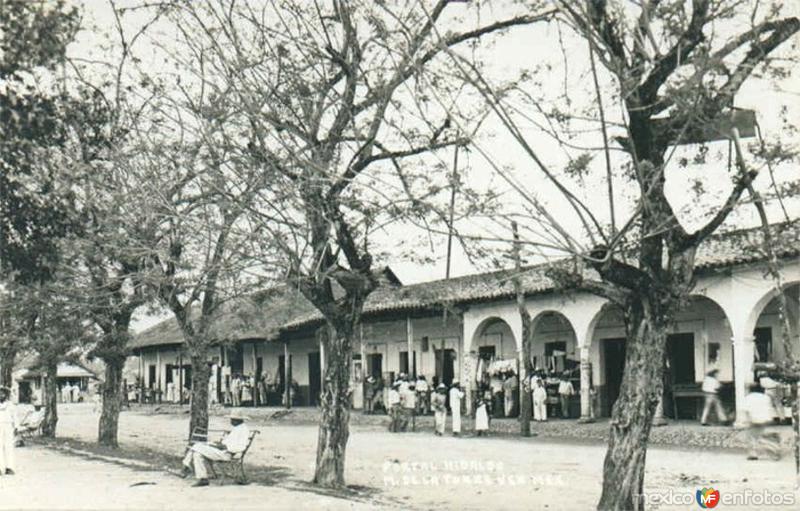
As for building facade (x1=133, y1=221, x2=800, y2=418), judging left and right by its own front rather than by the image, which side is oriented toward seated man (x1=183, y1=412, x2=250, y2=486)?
front

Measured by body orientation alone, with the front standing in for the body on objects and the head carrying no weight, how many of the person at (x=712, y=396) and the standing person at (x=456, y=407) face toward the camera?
1

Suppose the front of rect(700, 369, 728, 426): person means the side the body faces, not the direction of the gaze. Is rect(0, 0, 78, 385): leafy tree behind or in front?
in front

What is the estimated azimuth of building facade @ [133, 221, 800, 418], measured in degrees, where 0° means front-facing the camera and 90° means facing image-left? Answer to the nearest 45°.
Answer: approximately 45°
